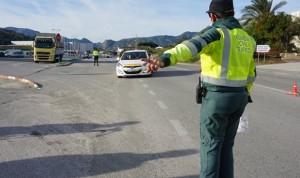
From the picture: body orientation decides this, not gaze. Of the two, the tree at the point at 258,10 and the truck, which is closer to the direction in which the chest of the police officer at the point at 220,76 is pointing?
the truck

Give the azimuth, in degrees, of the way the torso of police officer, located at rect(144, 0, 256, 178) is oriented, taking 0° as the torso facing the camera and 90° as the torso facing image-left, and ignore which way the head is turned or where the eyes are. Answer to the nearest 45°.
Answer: approximately 135°

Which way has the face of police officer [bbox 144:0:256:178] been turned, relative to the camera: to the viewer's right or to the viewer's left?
to the viewer's left

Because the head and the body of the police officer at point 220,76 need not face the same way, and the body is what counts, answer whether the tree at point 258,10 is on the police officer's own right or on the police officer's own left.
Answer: on the police officer's own right

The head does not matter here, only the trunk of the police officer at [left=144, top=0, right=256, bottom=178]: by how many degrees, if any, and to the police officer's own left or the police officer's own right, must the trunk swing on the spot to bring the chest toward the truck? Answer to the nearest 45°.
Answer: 0° — they already face it

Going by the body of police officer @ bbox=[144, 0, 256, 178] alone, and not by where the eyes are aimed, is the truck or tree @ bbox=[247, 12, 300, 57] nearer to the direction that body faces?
the truck
